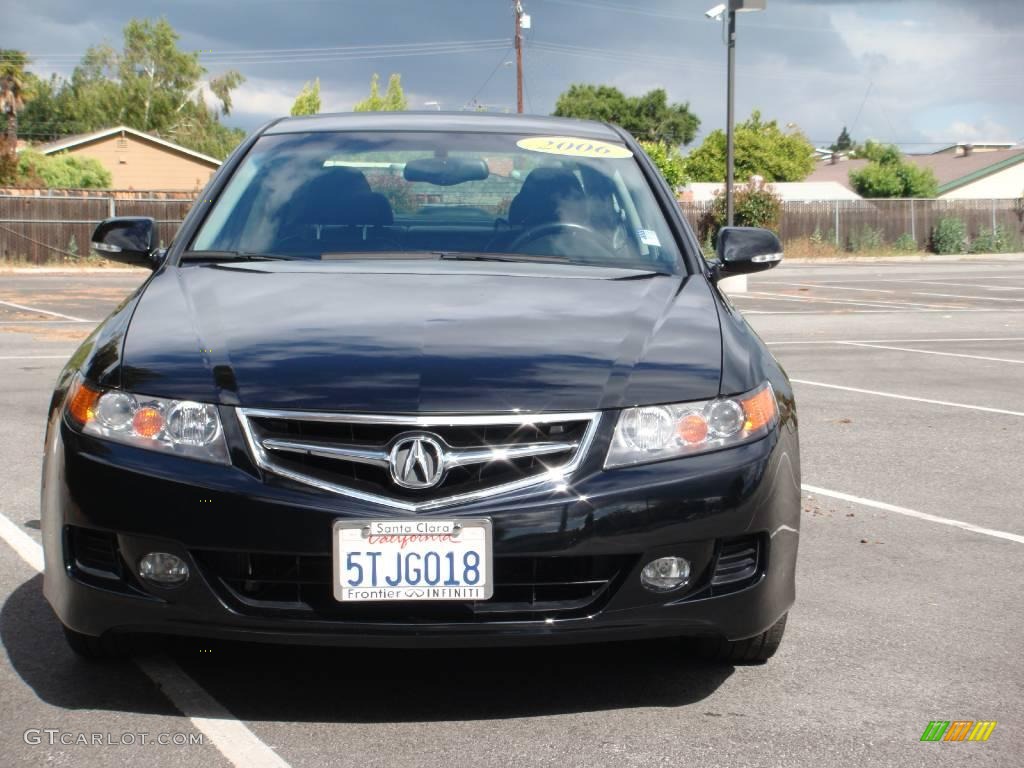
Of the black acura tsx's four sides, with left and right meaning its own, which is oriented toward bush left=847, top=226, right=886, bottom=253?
back

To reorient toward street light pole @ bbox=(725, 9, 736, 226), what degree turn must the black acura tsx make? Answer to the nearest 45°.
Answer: approximately 180°

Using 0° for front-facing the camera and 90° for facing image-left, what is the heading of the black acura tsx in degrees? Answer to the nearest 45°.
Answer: approximately 0°

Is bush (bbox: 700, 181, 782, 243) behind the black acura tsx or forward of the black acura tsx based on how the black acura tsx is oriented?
behind

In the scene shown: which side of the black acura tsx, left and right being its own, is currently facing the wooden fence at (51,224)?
back
